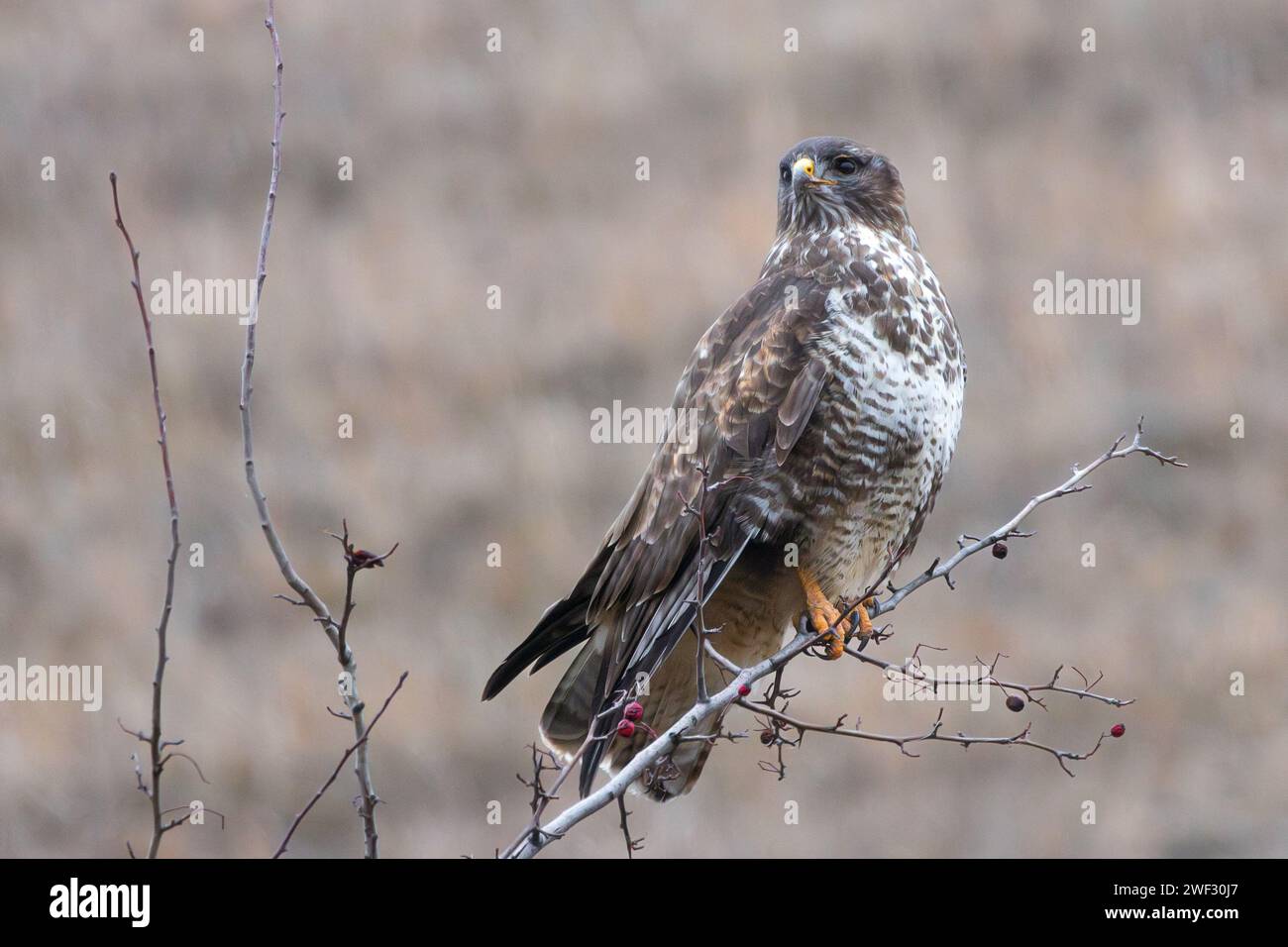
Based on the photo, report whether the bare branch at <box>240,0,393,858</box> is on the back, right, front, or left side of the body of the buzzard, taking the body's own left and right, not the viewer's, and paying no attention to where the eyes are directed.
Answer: back
